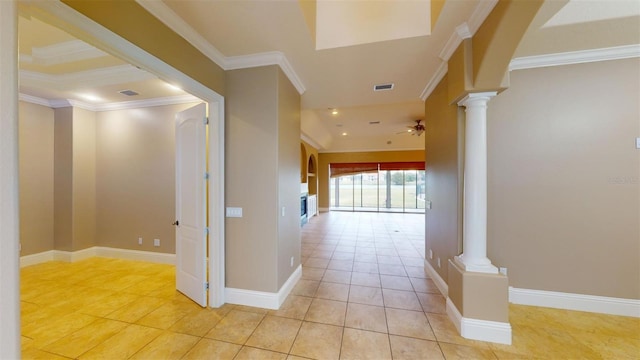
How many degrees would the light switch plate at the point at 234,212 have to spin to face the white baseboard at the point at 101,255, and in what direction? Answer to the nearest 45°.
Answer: approximately 135° to its right

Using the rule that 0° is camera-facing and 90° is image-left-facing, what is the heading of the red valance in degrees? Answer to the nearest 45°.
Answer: approximately 0°

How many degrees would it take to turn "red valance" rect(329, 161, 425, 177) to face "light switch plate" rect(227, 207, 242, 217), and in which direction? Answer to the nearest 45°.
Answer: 0° — it already faces it

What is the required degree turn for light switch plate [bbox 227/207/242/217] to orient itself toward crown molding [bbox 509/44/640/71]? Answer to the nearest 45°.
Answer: approximately 45° to its left

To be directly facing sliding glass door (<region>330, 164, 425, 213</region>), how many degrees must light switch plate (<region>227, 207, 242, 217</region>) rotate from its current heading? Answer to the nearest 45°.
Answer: approximately 135° to its left

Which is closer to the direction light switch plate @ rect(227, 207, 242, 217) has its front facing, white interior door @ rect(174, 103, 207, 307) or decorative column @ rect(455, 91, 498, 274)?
the decorative column

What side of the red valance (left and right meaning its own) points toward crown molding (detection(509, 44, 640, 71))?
front
